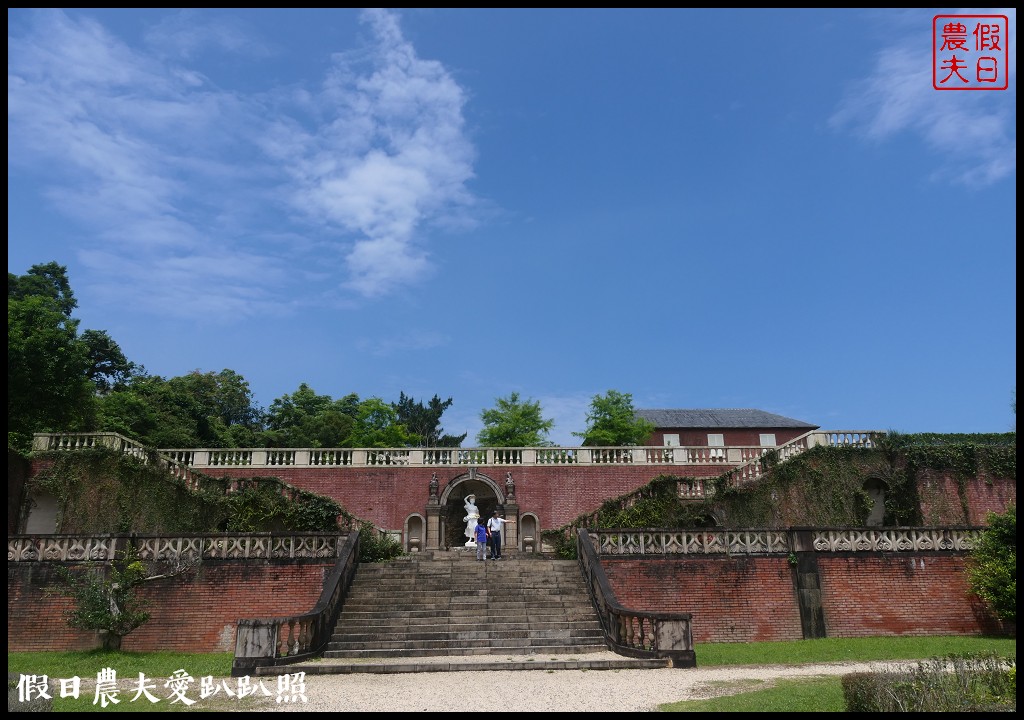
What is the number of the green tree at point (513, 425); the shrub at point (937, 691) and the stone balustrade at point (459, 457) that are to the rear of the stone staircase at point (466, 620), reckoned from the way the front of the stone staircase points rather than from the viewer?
2

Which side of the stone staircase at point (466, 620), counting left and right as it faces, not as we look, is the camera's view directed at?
front

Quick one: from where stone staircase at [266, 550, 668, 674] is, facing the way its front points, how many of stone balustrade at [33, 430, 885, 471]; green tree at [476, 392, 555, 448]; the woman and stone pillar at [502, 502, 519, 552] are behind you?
4

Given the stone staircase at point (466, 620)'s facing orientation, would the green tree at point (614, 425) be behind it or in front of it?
behind

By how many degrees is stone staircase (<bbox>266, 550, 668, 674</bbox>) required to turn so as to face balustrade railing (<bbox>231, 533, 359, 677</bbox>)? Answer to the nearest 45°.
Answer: approximately 45° to its right

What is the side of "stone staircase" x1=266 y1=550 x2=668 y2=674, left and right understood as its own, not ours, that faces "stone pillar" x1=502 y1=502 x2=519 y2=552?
back

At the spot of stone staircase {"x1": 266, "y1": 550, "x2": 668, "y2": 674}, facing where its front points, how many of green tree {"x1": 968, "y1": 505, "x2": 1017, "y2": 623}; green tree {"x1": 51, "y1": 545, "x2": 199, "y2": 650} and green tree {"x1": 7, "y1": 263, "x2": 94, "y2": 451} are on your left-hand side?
1

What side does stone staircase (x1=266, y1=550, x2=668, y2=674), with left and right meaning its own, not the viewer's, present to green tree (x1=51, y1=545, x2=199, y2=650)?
right

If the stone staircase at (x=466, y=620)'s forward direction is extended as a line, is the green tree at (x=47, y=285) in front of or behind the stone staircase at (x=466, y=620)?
behind

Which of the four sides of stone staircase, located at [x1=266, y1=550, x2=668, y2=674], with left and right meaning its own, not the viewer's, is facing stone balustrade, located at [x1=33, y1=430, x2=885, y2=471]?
back

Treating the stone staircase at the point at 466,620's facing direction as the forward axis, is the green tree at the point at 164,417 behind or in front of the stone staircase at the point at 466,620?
behind

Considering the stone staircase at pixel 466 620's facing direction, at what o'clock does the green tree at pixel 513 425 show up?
The green tree is roughly at 6 o'clock from the stone staircase.

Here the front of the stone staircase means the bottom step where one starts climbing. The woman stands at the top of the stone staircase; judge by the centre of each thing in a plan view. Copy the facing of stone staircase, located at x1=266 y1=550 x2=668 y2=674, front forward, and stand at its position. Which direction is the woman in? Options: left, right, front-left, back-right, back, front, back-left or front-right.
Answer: back

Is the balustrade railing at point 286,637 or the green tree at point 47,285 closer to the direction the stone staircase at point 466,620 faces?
the balustrade railing
